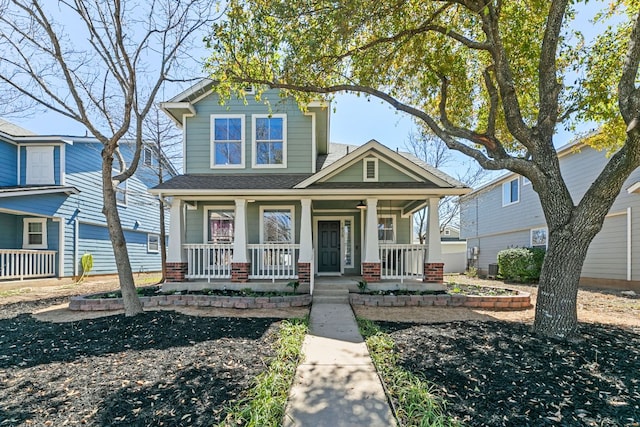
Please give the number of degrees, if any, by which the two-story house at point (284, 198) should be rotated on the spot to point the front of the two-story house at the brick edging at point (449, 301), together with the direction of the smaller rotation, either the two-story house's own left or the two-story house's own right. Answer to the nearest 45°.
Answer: approximately 45° to the two-story house's own left

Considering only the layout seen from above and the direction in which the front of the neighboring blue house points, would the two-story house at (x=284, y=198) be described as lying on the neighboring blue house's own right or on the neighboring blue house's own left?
on the neighboring blue house's own left

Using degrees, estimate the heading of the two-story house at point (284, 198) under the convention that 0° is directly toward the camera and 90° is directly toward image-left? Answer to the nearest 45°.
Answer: approximately 0°

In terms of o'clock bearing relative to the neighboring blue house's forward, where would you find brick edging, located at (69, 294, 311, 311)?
The brick edging is roughly at 10 o'clock from the neighboring blue house.

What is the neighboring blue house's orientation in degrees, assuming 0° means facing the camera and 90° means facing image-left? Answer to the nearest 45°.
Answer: approximately 45°

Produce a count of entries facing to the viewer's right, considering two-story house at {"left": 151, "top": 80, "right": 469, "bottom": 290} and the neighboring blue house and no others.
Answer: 0

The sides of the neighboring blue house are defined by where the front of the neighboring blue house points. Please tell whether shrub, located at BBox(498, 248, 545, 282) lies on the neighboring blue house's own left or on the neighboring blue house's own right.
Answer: on the neighboring blue house's own left
